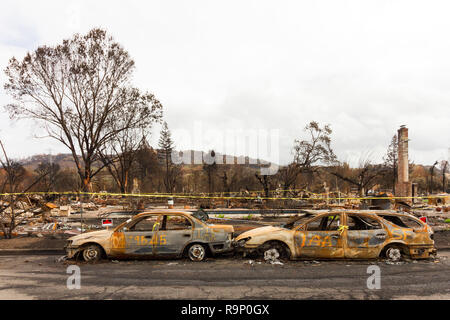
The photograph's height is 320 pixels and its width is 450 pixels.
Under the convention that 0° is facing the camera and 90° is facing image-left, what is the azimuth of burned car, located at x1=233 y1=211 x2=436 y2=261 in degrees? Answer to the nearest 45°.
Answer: approximately 90°

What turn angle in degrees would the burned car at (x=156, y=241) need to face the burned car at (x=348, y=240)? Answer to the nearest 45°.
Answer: approximately 180°

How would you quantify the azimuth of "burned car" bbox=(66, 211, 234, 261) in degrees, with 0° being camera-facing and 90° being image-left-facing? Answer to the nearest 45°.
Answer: approximately 90°

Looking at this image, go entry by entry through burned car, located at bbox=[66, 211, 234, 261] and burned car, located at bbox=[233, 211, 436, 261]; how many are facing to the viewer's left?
2

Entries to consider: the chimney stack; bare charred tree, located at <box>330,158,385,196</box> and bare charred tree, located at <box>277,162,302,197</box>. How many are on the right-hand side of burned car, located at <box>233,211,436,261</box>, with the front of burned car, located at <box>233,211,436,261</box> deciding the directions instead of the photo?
3

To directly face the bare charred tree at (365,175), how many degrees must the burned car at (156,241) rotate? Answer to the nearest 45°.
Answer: approximately 135° to its right

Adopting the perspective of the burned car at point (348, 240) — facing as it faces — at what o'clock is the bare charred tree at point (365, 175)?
The bare charred tree is roughly at 3 o'clock from the burned car.

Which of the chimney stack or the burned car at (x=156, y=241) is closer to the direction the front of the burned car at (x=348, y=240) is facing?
the burned car
